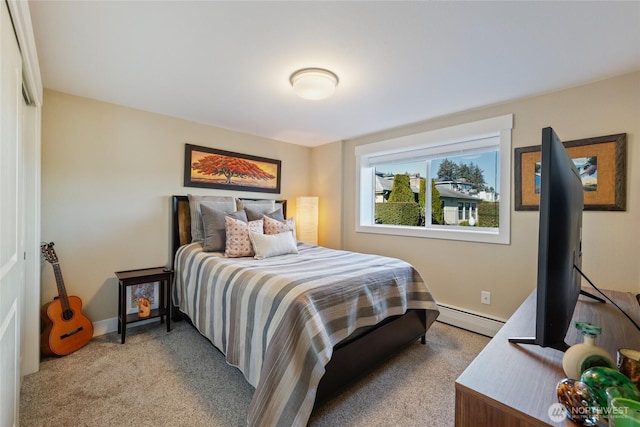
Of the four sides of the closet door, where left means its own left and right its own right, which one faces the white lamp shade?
front

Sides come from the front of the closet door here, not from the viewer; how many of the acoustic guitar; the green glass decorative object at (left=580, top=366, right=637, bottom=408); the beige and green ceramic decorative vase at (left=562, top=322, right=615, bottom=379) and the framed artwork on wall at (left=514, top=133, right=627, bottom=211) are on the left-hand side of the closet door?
1

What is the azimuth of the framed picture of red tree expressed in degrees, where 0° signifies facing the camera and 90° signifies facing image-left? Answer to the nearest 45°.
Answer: approximately 315°

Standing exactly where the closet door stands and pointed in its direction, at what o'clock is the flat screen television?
The flat screen television is roughly at 2 o'clock from the closet door.

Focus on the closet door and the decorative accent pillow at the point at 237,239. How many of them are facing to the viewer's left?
0

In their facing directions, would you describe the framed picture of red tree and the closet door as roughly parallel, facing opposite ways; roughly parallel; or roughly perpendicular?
roughly perpendicular

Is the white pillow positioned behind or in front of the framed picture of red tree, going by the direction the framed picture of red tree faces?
in front

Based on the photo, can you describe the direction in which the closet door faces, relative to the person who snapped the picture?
facing to the right of the viewer

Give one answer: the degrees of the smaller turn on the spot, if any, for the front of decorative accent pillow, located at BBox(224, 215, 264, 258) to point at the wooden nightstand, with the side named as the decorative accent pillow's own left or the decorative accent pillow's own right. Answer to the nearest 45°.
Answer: approximately 135° to the decorative accent pillow's own right
